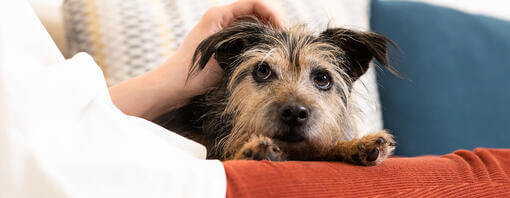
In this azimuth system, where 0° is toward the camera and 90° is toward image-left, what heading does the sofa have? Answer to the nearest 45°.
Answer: approximately 0°

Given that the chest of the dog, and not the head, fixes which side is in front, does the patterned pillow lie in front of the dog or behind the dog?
behind
